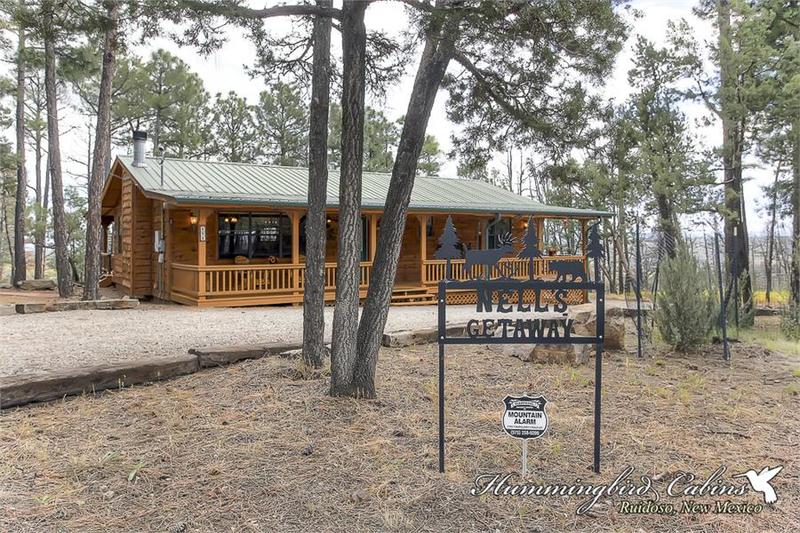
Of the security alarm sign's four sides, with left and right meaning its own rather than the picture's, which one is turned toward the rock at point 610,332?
back

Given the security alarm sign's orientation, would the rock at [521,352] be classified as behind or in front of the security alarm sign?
behind

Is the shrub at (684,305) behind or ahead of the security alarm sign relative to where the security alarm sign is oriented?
behind

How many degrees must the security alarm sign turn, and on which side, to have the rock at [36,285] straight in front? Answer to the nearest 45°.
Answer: approximately 135° to its right

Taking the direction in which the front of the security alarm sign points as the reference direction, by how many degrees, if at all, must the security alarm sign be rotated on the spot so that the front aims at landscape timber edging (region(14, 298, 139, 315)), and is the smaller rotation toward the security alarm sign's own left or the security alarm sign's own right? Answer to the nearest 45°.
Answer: approximately 135° to the security alarm sign's own right

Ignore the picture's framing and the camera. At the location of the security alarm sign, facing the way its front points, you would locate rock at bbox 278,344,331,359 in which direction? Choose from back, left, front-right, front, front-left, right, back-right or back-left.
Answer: back-right

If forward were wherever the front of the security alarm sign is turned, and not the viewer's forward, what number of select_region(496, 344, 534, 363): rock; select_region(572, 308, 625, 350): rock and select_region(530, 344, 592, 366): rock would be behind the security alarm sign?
3

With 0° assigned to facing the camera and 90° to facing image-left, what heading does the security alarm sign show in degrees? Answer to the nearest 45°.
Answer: approximately 0°

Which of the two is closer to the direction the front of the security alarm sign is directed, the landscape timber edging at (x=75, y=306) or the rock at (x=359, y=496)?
the rock

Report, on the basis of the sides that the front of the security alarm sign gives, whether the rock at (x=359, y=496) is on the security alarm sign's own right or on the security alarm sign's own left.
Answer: on the security alarm sign's own right

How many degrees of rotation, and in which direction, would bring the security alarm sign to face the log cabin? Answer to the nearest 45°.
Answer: approximately 135° to its right
